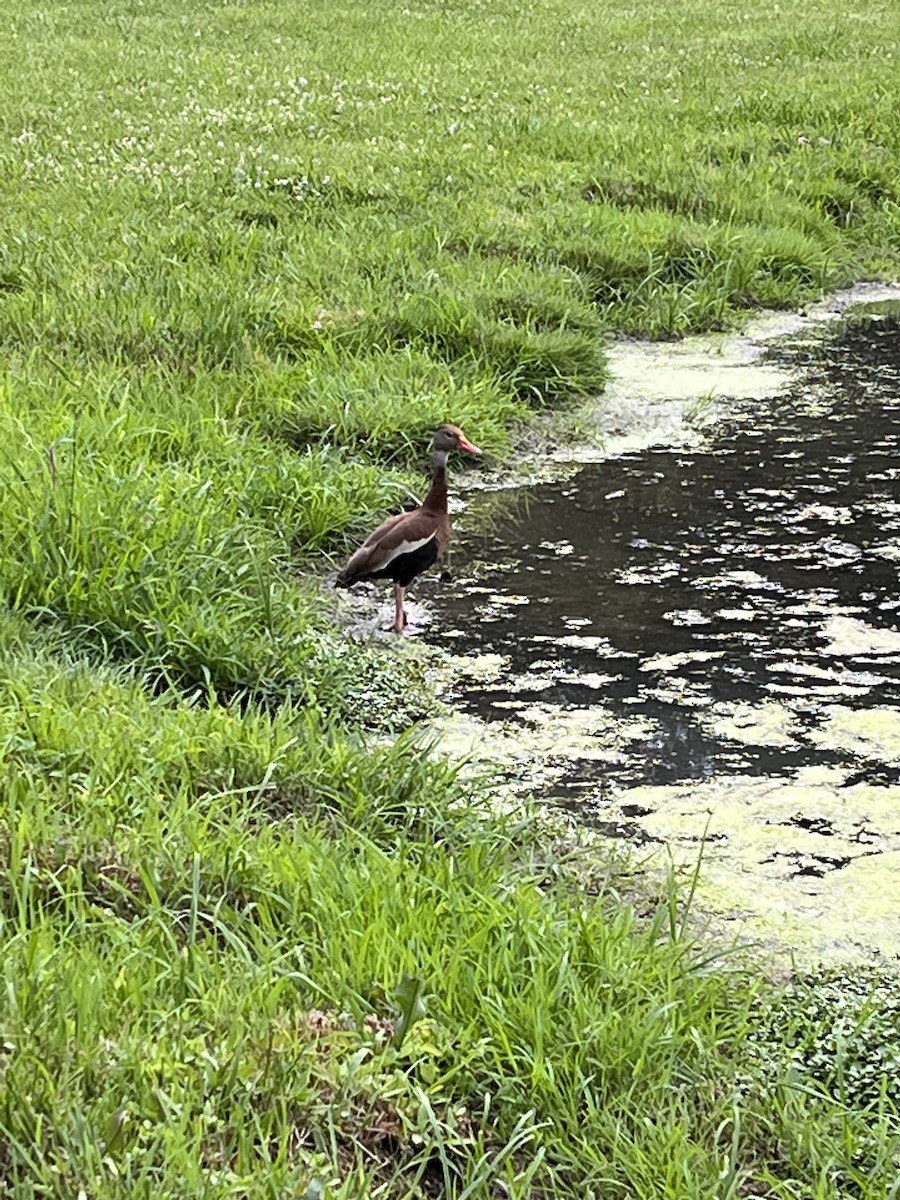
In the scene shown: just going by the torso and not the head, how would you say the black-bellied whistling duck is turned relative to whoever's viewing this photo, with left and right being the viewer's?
facing to the right of the viewer
